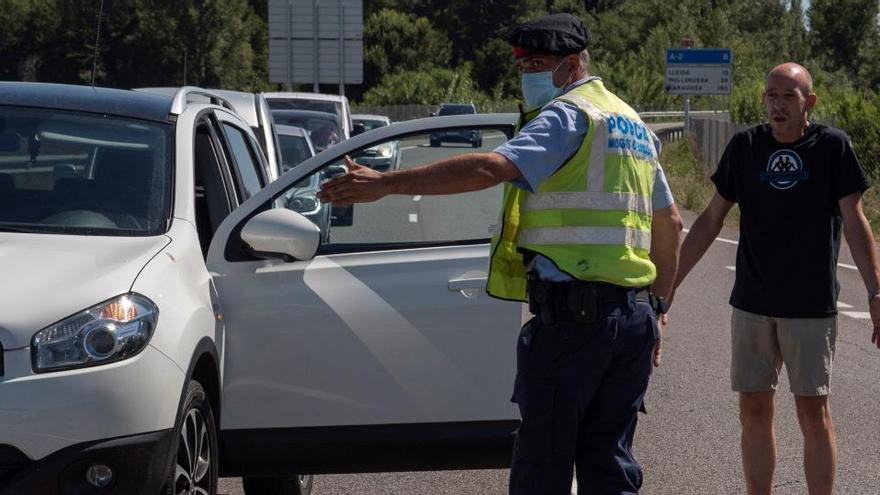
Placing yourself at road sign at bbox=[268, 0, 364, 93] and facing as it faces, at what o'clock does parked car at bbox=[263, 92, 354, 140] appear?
The parked car is roughly at 6 o'clock from the road sign.

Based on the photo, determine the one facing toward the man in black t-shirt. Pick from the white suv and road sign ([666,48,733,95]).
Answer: the road sign

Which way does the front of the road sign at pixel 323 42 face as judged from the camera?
facing away from the viewer

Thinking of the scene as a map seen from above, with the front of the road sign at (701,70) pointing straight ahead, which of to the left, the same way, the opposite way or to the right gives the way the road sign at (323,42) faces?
the opposite way

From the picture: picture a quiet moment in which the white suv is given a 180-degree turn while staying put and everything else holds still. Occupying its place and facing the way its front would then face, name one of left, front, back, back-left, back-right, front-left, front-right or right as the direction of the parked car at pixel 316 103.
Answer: front-left

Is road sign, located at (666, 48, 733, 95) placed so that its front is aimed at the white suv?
yes

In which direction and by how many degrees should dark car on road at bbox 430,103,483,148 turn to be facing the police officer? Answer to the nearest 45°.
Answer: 0° — it already faces them

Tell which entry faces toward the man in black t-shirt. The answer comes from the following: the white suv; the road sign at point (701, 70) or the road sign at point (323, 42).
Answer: the road sign at point (701, 70)

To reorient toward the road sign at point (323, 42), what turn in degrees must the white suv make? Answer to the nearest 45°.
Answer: approximately 135° to its right

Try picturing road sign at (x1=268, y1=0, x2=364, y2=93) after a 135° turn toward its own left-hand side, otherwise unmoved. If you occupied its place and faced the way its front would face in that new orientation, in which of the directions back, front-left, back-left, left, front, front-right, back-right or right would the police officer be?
front-left

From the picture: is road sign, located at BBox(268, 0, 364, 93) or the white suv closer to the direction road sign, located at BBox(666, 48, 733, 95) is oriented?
the white suv

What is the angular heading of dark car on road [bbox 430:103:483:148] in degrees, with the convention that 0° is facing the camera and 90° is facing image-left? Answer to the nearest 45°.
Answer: approximately 0°
